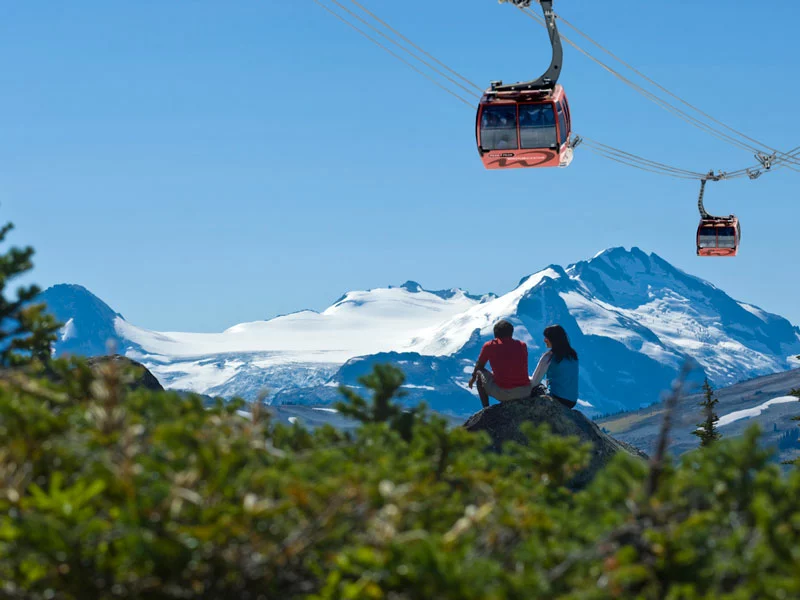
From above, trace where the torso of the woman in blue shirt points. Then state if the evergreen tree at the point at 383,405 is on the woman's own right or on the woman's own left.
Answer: on the woman's own left

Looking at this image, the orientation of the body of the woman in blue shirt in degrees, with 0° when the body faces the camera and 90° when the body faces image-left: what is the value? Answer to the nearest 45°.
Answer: approximately 135°

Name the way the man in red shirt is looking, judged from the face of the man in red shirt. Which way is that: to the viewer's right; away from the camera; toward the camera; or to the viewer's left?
away from the camera

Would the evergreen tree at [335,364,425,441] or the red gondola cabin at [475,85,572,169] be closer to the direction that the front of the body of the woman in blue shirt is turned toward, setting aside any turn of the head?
the red gondola cabin

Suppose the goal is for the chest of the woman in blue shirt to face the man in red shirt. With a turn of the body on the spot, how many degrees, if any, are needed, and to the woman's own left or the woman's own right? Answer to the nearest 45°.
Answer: approximately 45° to the woman's own left

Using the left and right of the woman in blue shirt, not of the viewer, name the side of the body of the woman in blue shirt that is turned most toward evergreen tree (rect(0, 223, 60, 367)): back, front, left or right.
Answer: left

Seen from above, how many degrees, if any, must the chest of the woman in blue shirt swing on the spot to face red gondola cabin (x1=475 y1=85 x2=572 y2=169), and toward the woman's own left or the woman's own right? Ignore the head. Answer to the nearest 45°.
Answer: approximately 45° to the woman's own right
